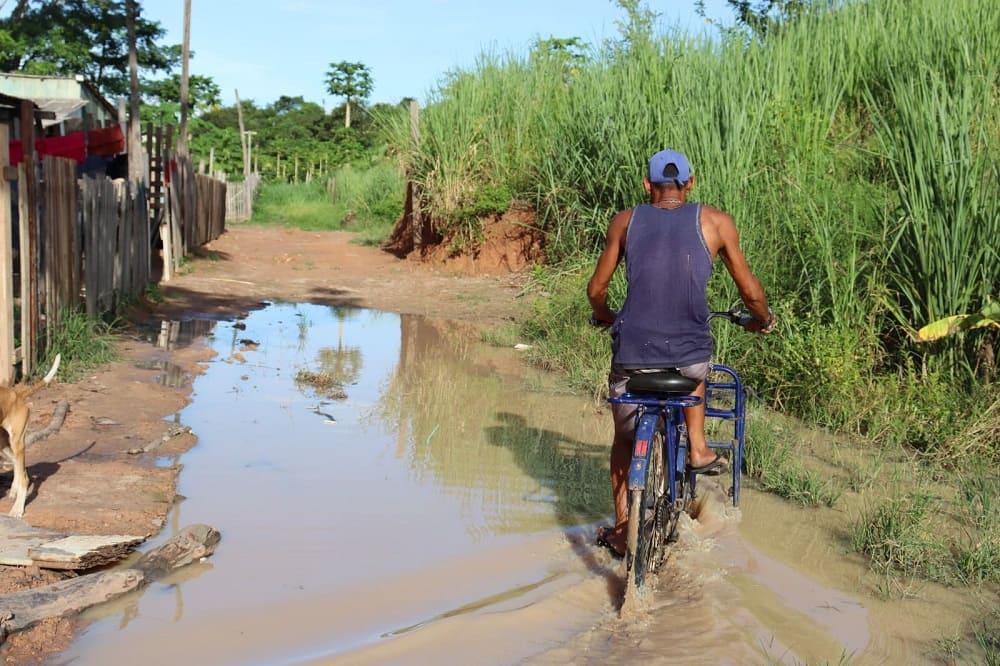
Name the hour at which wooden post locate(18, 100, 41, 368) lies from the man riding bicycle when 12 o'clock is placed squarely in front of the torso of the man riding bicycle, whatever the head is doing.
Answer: The wooden post is roughly at 10 o'clock from the man riding bicycle.

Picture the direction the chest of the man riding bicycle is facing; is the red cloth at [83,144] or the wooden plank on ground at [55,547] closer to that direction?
the red cloth

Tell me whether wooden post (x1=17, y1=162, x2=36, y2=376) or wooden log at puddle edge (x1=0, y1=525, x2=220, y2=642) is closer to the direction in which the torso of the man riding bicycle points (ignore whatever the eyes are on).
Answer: the wooden post

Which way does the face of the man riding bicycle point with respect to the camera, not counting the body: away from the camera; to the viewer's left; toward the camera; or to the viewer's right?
away from the camera

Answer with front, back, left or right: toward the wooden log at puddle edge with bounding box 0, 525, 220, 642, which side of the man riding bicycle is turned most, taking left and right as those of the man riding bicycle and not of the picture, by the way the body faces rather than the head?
left

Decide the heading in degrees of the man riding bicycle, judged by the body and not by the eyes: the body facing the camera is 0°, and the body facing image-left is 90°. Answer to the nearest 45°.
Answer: approximately 180°

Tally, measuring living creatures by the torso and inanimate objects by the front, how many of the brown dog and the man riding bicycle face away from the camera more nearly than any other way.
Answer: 1
